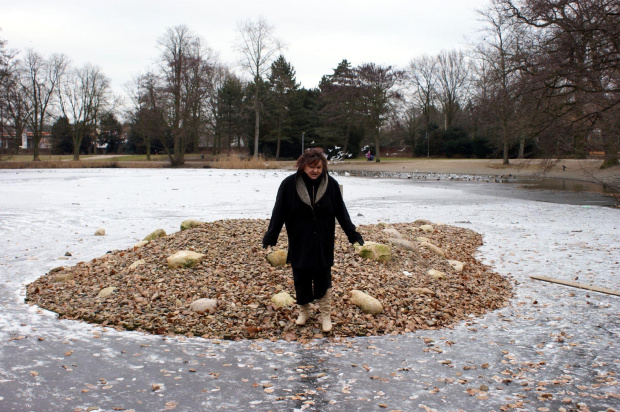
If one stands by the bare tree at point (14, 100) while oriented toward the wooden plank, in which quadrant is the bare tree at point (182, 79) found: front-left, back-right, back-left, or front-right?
front-left

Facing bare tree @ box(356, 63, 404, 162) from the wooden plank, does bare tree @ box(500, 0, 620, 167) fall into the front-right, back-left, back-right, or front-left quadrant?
front-right

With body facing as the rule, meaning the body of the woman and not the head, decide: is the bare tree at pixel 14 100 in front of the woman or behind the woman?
behind

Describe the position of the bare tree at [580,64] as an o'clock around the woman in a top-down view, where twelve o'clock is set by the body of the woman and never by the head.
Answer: The bare tree is roughly at 7 o'clock from the woman.

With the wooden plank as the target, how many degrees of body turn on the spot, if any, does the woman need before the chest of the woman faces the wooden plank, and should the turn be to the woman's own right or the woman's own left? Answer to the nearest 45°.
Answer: approximately 135° to the woman's own left

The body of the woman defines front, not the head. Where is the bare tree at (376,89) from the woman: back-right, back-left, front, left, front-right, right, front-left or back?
back

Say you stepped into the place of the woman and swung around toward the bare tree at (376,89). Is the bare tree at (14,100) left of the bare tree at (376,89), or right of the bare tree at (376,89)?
left

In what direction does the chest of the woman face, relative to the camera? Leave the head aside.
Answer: toward the camera

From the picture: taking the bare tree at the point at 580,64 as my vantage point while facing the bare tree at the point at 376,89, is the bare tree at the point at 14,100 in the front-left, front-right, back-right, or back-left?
front-left

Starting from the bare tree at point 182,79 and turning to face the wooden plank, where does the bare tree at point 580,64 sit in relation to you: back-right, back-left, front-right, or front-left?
front-left

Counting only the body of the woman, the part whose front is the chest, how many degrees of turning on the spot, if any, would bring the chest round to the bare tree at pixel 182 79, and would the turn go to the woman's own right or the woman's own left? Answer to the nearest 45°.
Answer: approximately 180°
